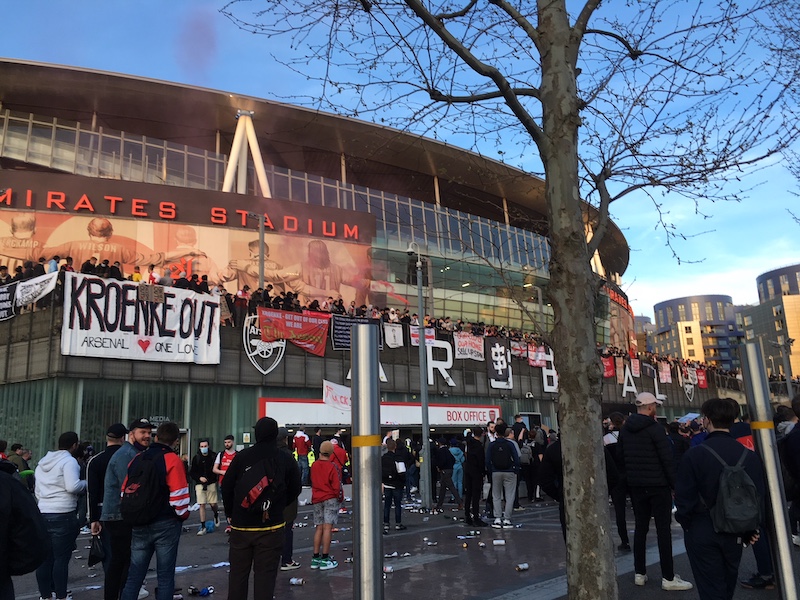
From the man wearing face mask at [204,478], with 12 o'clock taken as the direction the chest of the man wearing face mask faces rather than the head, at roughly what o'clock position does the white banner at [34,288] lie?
The white banner is roughly at 5 o'clock from the man wearing face mask.

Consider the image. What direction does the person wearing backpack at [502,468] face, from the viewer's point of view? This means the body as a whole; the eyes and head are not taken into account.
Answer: away from the camera

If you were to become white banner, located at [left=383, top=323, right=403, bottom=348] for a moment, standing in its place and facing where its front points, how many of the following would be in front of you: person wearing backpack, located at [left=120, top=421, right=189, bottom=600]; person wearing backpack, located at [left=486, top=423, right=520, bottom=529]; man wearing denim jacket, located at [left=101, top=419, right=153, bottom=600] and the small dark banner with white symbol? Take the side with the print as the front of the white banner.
3

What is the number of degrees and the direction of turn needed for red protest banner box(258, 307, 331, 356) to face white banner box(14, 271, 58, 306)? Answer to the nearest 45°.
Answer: approximately 45° to its right

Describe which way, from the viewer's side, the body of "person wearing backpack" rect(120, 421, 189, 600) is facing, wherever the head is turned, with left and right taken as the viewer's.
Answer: facing away from the viewer and to the right of the viewer

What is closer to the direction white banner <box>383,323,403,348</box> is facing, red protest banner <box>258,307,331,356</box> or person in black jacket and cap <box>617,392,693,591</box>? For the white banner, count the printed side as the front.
the person in black jacket and cap

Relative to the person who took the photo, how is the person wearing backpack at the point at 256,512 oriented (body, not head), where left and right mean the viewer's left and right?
facing away from the viewer

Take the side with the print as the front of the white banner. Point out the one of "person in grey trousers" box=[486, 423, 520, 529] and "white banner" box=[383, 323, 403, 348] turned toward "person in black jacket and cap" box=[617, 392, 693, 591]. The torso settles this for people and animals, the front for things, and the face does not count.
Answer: the white banner

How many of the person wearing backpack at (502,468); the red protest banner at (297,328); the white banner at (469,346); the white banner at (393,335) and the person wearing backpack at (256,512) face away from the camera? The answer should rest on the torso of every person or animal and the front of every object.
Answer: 2

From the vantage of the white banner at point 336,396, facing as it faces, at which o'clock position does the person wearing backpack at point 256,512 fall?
The person wearing backpack is roughly at 12 o'clock from the white banner.

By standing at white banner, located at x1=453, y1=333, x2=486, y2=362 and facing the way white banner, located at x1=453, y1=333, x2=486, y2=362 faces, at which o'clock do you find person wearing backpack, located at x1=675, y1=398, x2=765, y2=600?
The person wearing backpack is roughly at 12 o'clock from the white banner.

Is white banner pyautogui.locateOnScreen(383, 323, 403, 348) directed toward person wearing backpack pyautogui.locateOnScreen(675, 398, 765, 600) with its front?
yes

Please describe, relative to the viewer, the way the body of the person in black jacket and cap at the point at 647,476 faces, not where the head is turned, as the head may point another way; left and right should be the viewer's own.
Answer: facing away from the viewer and to the right of the viewer

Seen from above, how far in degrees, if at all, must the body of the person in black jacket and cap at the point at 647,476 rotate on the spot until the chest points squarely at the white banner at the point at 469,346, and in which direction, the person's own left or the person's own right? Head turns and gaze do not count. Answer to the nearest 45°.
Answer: approximately 45° to the person's own left

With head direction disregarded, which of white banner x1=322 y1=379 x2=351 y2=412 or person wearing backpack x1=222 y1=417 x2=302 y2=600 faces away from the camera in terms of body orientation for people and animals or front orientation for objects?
the person wearing backpack
